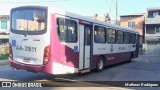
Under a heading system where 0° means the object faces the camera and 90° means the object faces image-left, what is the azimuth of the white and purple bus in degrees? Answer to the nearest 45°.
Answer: approximately 225°
